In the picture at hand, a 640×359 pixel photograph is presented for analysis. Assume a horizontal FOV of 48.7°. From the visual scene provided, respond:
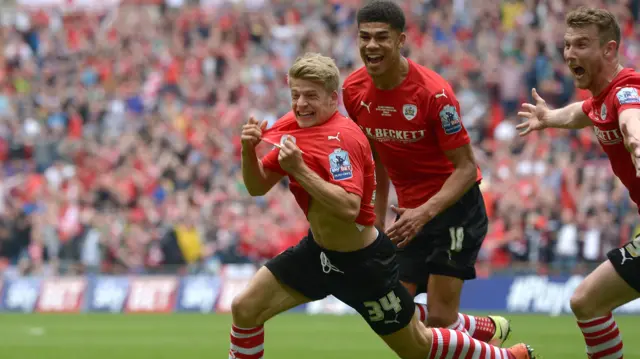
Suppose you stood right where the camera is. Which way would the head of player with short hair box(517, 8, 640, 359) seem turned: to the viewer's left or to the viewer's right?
to the viewer's left

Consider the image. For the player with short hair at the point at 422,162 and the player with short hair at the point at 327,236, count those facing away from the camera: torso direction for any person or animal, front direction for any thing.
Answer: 0

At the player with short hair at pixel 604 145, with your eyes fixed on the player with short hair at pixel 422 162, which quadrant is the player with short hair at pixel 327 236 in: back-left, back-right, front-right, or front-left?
front-left

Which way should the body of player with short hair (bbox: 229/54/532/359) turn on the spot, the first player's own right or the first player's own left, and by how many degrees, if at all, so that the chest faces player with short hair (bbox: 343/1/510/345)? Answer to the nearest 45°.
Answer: approximately 180°

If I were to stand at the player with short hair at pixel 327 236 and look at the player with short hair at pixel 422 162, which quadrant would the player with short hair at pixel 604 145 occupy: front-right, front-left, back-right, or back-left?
front-right

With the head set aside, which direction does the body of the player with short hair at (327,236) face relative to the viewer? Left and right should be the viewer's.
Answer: facing the viewer and to the left of the viewer

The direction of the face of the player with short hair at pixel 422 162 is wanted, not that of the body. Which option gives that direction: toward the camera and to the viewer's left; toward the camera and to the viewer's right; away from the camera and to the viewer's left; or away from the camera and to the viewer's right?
toward the camera and to the viewer's left

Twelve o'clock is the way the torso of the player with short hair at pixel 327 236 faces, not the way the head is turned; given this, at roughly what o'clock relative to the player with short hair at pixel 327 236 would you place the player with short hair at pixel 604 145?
the player with short hair at pixel 604 145 is roughly at 7 o'clock from the player with short hair at pixel 327 236.

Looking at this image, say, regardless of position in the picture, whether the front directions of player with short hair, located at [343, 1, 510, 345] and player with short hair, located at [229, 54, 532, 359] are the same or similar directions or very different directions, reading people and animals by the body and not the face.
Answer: same or similar directions

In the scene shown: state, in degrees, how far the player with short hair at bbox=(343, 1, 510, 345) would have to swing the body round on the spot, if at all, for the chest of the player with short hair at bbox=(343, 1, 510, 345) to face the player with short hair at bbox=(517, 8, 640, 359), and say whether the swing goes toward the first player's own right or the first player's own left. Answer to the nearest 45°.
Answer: approximately 135° to the first player's own left
